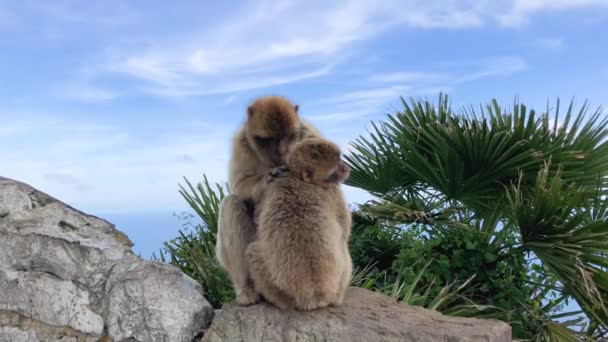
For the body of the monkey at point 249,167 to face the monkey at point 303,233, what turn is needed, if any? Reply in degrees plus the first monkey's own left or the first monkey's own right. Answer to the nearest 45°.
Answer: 0° — it already faces it

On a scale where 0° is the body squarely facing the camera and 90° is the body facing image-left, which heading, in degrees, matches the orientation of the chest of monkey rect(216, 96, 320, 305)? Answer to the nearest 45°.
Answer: approximately 315°
